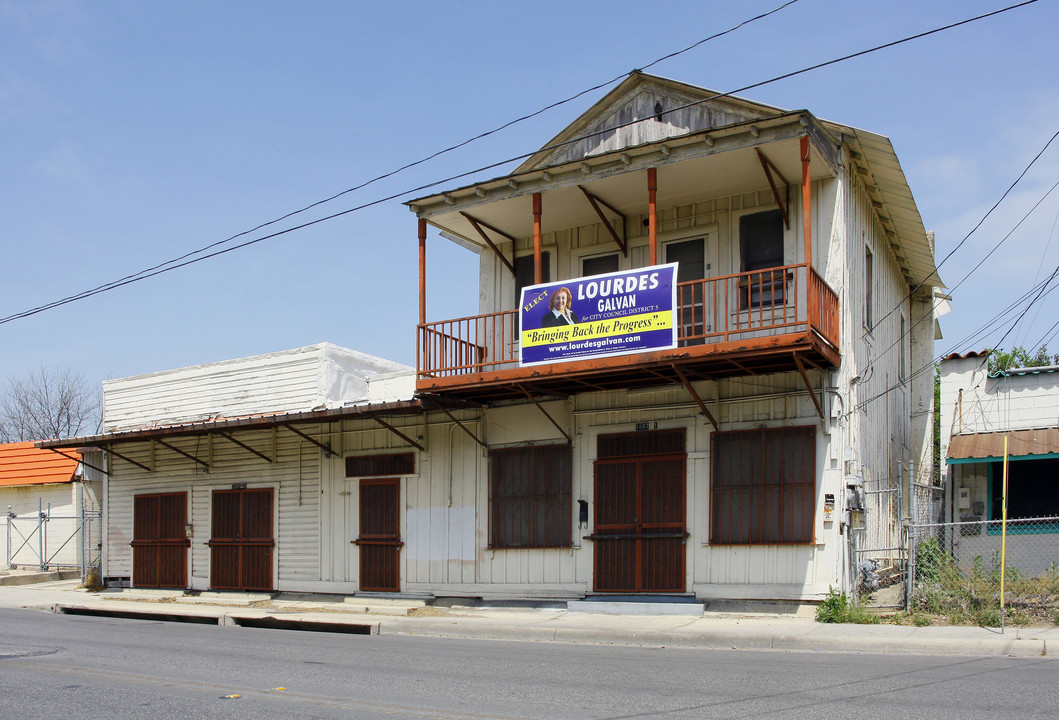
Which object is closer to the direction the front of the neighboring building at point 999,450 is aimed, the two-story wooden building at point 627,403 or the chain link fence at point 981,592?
the chain link fence

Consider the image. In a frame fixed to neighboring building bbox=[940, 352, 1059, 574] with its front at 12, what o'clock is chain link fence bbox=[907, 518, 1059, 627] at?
The chain link fence is roughly at 12 o'clock from the neighboring building.

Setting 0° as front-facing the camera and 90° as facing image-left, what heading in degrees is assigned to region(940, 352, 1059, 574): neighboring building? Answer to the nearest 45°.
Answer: approximately 0°

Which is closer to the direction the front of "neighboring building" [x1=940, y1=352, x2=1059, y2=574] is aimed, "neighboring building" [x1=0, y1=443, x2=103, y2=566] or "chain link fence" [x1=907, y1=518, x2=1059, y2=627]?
the chain link fence

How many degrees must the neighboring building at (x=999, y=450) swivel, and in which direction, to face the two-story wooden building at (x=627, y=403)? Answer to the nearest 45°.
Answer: approximately 45° to its right
